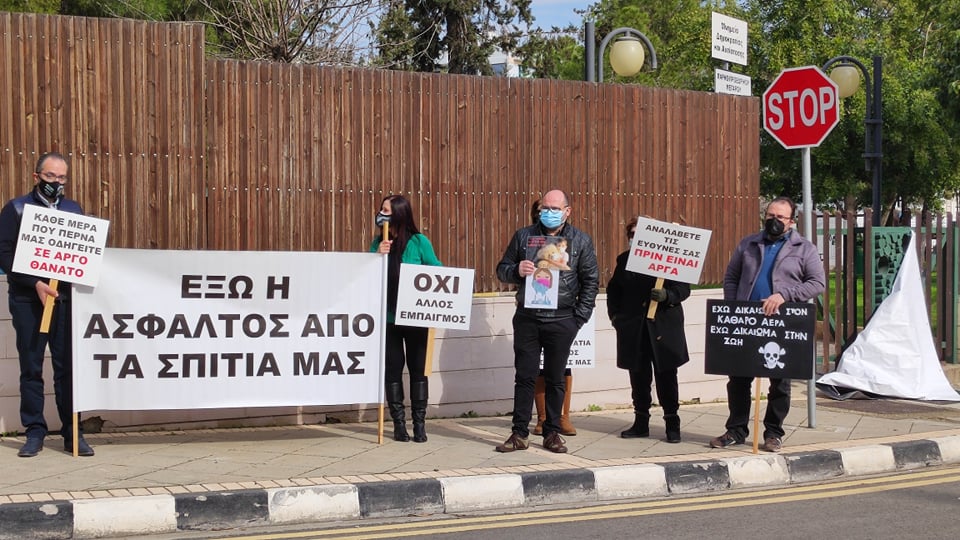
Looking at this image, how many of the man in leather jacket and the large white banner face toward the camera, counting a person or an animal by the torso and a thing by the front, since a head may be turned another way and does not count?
2

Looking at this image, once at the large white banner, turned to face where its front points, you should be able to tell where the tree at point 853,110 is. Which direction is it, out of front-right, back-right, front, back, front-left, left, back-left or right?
back-left

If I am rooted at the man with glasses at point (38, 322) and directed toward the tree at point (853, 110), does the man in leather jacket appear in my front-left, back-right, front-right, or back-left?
front-right

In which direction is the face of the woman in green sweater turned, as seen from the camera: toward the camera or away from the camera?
toward the camera

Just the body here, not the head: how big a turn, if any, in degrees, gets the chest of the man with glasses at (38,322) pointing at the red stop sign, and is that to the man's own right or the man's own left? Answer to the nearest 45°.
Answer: approximately 90° to the man's own left

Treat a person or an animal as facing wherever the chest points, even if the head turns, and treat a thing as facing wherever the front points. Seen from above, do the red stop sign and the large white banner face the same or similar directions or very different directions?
same or similar directions

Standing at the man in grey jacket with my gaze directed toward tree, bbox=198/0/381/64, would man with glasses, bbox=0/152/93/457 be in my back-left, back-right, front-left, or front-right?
front-left

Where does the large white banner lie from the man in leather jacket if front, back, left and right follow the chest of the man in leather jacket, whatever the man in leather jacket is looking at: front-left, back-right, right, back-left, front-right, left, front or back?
right

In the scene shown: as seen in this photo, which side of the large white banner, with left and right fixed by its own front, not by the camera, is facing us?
front

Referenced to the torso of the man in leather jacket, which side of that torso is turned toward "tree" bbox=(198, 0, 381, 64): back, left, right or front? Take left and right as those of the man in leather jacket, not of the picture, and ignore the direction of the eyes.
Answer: back

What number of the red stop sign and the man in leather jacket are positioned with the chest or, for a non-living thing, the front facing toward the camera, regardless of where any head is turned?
2

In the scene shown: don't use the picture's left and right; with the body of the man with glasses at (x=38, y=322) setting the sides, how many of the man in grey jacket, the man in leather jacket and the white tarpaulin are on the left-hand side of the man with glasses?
3

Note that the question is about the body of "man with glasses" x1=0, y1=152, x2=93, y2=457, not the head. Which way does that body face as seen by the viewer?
toward the camera
